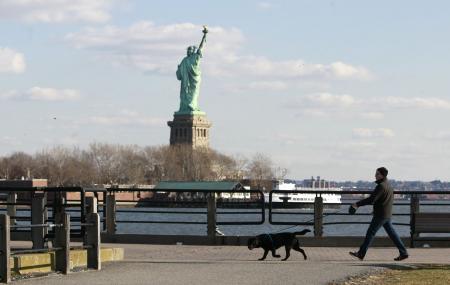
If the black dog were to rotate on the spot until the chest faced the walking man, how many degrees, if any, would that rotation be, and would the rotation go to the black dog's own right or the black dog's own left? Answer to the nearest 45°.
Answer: approximately 180°

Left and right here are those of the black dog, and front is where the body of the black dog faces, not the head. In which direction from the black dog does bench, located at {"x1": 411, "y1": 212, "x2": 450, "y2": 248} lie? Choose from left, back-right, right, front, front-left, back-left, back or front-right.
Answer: back-right

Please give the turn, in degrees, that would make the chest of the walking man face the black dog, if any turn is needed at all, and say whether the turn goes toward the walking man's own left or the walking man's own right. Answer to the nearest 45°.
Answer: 0° — they already face it

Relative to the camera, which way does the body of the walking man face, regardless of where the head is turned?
to the viewer's left

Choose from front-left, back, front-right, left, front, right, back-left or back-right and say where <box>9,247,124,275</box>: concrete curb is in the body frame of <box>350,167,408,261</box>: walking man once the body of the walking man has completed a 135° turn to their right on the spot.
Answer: back

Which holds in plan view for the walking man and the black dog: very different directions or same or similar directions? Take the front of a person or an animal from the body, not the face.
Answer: same or similar directions

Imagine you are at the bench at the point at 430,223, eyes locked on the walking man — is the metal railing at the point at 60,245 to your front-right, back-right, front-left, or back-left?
front-right

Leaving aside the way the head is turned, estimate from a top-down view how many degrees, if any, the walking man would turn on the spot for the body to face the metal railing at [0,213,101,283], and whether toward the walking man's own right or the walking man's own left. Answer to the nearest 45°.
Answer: approximately 45° to the walking man's own left

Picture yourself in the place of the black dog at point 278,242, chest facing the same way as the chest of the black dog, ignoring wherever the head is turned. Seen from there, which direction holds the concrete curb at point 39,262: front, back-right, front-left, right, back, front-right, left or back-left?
front-left

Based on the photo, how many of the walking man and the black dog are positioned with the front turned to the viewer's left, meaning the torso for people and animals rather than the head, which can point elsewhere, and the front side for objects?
2

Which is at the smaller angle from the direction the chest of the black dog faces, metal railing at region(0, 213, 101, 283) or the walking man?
the metal railing

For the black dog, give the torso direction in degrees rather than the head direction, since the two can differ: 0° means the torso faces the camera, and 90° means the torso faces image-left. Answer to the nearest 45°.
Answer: approximately 90°

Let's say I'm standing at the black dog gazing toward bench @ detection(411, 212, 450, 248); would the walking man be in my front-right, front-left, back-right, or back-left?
front-right
